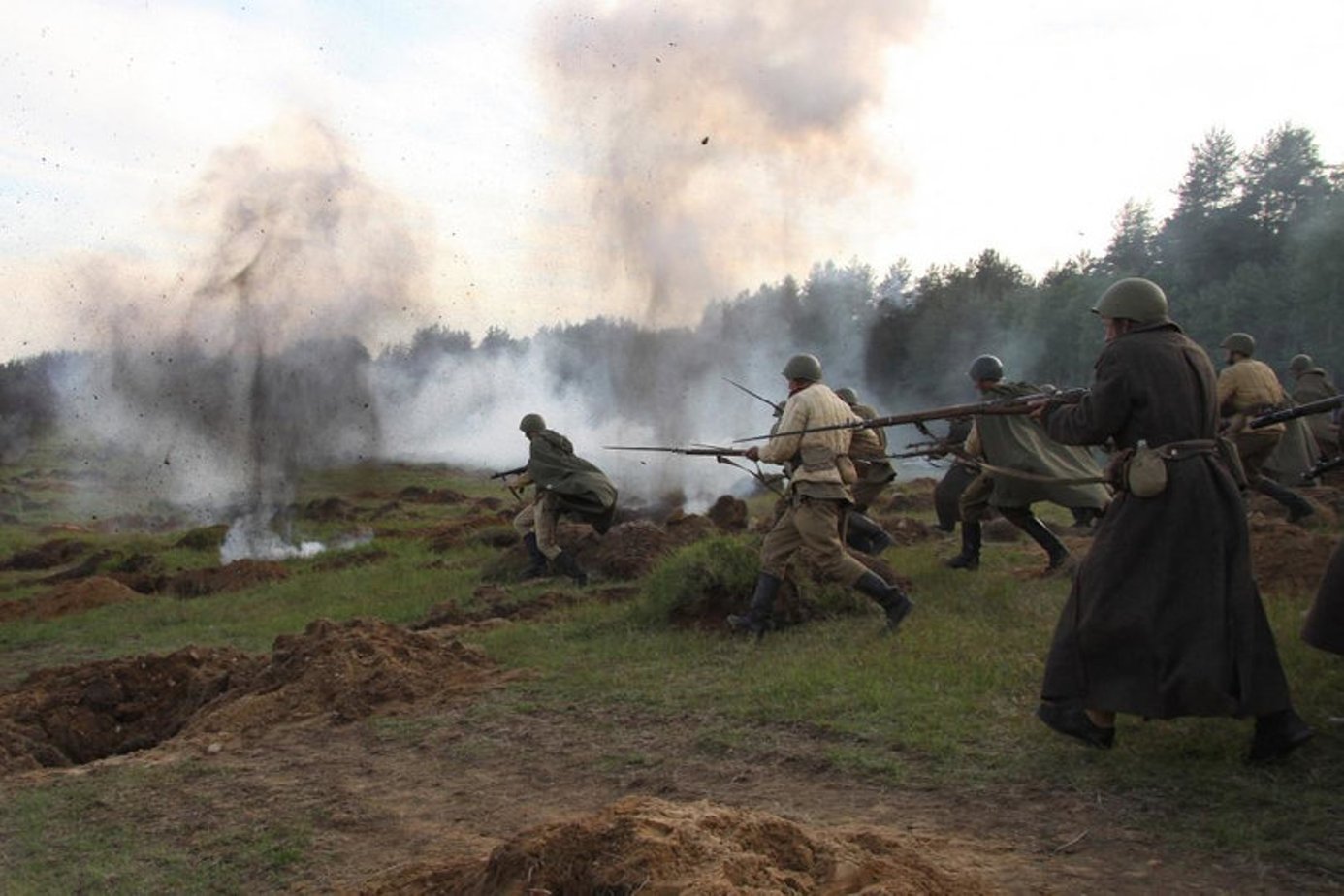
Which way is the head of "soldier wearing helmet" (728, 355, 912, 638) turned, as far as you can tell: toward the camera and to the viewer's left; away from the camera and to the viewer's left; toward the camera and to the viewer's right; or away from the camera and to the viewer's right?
away from the camera and to the viewer's left

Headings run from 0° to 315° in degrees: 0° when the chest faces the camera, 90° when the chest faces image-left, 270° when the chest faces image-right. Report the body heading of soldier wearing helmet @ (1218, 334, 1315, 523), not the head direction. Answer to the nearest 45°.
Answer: approximately 135°

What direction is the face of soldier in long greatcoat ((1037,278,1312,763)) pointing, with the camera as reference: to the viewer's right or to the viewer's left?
to the viewer's left

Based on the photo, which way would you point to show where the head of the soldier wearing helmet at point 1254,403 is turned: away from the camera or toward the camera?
away from the camera

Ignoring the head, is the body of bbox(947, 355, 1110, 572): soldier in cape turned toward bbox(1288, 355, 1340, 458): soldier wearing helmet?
no

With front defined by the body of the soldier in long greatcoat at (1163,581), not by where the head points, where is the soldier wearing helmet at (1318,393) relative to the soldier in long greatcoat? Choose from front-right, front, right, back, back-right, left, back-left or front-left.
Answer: front-right

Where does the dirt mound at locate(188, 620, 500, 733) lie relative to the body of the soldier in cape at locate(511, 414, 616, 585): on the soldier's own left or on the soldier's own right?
on the soldier's own left

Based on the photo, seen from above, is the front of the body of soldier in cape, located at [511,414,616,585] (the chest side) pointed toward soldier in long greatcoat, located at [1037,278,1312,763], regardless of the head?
no

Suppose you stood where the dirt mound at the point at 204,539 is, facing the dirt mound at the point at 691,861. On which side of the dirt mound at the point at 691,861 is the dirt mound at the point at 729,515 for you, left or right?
left

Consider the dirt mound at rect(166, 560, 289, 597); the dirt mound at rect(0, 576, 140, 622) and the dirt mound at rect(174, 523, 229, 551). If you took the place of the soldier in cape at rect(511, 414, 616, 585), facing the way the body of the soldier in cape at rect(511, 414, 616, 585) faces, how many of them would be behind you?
0

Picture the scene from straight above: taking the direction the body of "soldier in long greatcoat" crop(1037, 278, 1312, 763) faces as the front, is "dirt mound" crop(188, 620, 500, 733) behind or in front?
in front

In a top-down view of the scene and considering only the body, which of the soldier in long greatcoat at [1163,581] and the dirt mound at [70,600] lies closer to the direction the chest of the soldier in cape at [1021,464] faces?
the dirt mound

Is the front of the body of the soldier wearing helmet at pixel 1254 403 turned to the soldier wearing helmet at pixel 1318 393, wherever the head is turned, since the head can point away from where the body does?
no

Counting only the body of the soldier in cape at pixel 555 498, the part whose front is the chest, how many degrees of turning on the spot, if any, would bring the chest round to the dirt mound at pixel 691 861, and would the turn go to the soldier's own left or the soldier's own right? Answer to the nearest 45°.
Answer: approximately 90° to the soldier's own left

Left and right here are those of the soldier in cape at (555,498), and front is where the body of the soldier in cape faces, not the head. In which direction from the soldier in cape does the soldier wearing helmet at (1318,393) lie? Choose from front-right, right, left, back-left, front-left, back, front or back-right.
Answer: back

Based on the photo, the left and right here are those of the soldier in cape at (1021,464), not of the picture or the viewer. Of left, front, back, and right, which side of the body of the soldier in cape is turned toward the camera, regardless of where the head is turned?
left

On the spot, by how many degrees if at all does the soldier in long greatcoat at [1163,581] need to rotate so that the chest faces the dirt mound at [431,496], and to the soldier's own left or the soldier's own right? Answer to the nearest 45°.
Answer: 0° — they already face it

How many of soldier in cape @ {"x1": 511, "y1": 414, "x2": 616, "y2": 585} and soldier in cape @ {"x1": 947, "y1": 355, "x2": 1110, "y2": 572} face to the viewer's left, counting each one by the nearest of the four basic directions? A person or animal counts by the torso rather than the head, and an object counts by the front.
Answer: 2

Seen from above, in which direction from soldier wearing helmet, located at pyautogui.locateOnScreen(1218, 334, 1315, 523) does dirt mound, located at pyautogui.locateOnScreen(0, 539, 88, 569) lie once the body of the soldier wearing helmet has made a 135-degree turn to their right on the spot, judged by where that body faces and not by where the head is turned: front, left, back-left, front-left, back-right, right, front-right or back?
back

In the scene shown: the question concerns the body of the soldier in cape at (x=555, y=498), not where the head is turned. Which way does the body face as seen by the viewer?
to the viewer's left
